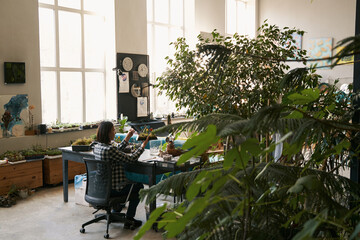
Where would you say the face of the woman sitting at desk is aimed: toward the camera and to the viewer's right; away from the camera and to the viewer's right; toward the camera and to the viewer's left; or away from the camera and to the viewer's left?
away from the camera and to the viewer's right

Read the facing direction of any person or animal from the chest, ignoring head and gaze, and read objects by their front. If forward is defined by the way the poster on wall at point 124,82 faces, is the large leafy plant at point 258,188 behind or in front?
in front

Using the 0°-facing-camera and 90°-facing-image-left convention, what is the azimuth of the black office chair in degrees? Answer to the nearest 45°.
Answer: approximately 225°

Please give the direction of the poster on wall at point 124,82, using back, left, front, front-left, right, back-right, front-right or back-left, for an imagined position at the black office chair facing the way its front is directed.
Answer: front-left

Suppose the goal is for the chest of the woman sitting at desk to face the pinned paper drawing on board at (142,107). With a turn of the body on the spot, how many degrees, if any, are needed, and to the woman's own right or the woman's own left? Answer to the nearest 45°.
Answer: approximately 45° to the woman's own left

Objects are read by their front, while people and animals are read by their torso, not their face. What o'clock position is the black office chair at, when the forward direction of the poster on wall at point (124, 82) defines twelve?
The black office chair is roughly at 12 o'clock from the poster on wall.

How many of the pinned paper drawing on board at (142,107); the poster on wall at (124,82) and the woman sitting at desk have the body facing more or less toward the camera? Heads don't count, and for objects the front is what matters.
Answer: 2

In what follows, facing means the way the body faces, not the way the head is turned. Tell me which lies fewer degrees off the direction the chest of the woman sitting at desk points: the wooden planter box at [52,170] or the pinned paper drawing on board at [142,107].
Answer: the pinned paper drawing on board

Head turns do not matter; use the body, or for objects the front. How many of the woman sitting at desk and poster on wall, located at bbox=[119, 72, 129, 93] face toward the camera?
1

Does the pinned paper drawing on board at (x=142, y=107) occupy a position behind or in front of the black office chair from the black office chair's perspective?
in front
